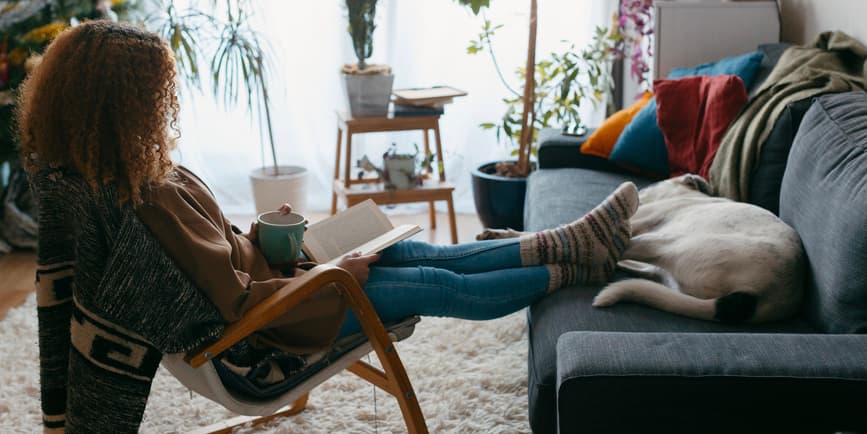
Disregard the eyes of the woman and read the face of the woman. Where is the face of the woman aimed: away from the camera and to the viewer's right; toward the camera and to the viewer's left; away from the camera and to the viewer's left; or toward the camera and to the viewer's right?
away from the camera and to the viewer's right

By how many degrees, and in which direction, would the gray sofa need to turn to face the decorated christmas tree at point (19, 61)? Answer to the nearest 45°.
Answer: approximately 45° to its right

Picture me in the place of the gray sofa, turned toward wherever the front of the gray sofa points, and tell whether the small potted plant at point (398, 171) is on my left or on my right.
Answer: on my right

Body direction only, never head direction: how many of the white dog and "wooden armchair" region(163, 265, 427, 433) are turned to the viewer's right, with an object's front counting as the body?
1

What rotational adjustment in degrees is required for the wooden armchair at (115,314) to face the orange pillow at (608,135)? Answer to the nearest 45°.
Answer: approximately 45° to its left

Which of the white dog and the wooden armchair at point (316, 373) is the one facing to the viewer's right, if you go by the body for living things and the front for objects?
the wooden armchair

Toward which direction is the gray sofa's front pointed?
to the viewer's left

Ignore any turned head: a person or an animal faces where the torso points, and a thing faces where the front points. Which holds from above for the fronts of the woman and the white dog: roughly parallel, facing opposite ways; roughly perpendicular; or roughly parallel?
roughly perpendicular

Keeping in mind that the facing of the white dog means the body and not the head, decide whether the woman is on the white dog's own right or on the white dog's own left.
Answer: on the white dog's own left

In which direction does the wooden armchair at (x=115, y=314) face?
to the viewer's right

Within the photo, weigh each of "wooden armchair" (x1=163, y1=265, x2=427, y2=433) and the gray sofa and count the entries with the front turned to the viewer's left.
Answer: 1

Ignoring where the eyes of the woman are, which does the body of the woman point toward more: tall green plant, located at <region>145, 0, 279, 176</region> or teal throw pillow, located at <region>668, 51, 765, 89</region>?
the teal throw pillow
